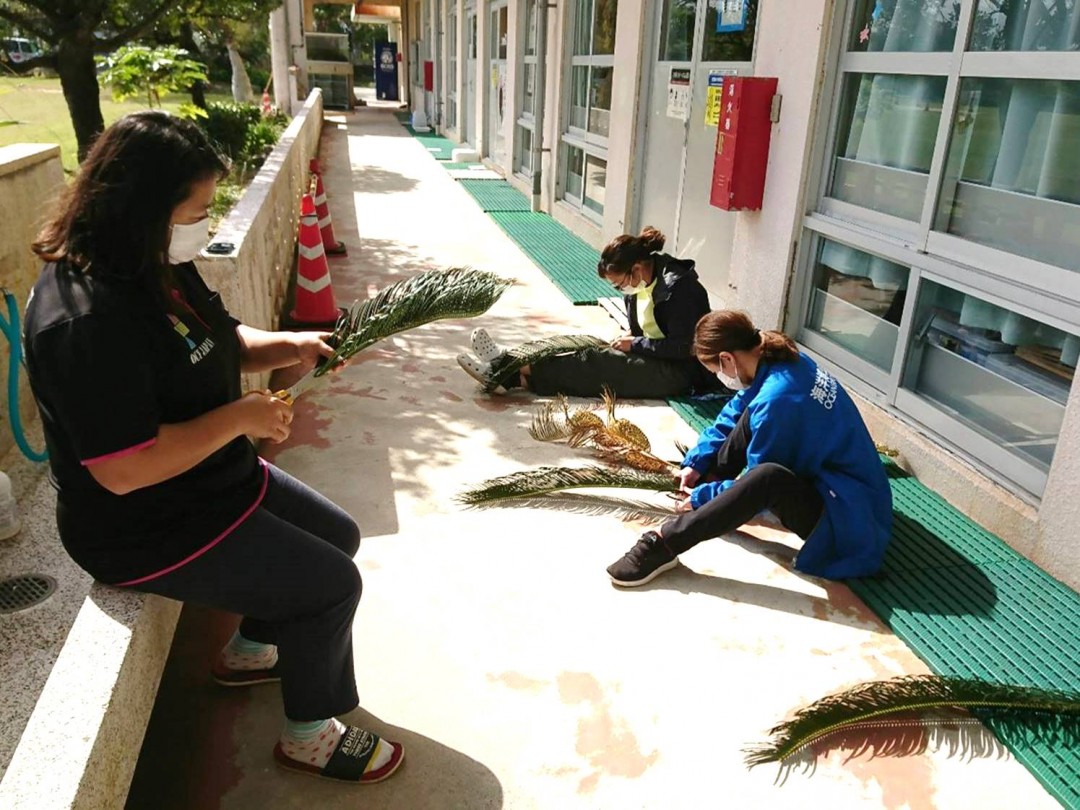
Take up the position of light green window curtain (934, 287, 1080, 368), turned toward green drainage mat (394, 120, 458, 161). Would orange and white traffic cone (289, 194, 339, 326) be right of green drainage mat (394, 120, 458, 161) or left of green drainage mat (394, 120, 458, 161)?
left

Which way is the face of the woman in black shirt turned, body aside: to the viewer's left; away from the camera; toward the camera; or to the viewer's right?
to the viewer's right

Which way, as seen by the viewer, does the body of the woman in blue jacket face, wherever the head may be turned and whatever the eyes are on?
to the viewer's left

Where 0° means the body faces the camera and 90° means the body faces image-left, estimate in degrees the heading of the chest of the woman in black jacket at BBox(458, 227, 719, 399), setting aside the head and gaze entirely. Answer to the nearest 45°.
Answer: approximately 90°

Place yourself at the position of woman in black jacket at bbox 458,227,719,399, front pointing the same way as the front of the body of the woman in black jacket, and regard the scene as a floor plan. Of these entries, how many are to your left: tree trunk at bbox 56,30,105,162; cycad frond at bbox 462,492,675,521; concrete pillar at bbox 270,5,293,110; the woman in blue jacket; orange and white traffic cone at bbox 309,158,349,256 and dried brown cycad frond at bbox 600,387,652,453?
3

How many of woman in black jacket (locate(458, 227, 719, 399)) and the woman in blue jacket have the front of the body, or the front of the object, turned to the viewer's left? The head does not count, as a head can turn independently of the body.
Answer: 2

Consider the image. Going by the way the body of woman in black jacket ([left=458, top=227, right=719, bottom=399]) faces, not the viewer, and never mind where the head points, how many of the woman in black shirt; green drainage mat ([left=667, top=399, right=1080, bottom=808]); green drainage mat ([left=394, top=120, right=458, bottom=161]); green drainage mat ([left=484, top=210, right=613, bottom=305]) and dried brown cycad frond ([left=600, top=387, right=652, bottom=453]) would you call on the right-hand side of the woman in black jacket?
2

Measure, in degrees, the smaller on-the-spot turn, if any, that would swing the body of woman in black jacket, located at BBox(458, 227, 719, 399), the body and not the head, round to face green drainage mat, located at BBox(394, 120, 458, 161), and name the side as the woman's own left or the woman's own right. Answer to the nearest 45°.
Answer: approximately 90° to the woman's own right

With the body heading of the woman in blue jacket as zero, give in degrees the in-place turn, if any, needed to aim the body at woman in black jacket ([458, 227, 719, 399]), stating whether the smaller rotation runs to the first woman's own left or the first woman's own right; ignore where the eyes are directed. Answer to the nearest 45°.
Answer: approximately 45° to the first woman's own right

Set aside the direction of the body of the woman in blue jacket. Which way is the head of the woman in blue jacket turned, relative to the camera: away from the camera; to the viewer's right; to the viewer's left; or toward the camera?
to the viewer's left

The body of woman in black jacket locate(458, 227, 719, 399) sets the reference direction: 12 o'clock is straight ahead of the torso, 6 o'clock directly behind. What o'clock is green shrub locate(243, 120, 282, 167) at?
The green shrub is roughly at 2 o'clock from the woman in black jacket.
